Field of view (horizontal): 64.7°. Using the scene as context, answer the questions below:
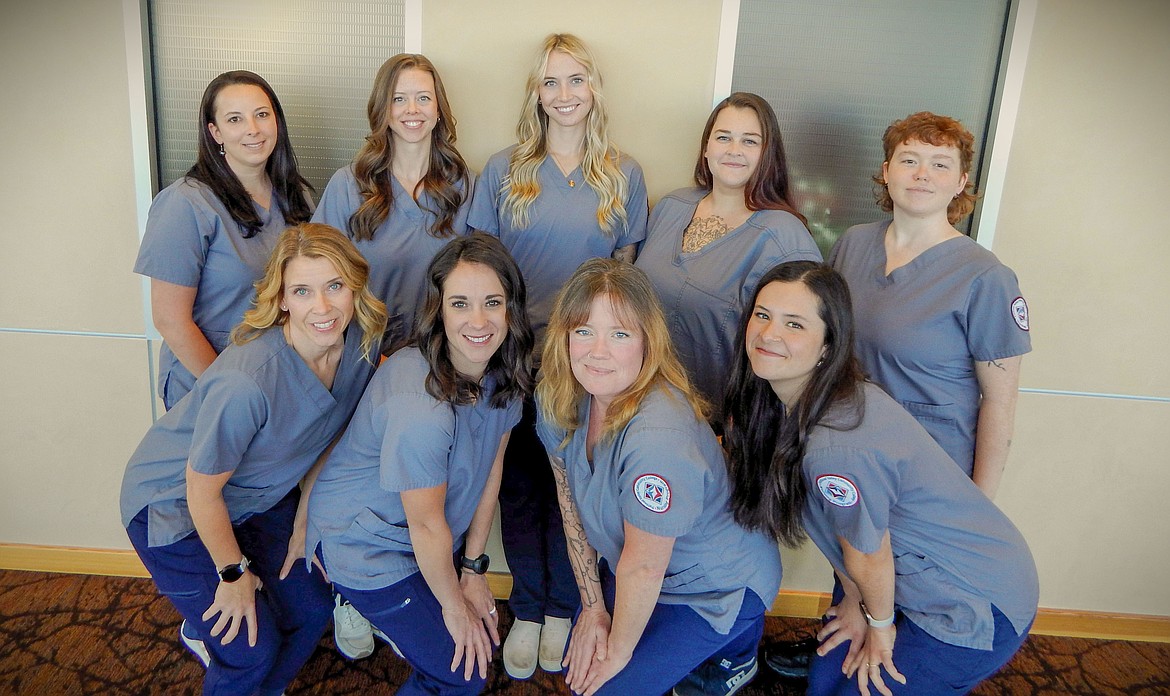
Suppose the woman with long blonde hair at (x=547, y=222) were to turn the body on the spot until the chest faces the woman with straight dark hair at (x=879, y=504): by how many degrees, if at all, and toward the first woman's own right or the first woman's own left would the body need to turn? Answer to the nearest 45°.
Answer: approximately 45° to the first woman's own left

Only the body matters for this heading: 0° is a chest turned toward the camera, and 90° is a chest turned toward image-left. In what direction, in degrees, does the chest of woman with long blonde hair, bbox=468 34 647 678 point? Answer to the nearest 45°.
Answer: approximately 0°
